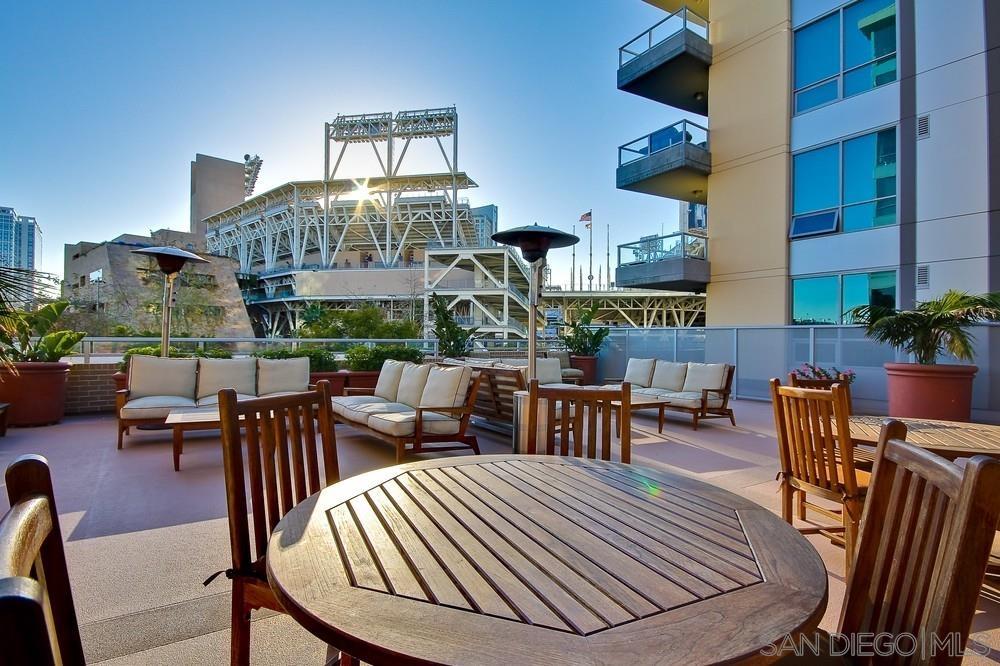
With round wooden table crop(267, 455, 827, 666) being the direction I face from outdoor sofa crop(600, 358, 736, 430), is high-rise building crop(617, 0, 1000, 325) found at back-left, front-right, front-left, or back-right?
back-left

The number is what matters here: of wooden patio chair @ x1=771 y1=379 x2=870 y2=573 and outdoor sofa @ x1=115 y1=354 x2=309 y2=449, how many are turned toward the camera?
1

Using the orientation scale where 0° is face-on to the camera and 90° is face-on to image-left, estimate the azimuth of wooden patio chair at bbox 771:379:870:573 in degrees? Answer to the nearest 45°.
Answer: approximately 225°

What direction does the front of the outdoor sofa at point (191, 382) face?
toward the camera

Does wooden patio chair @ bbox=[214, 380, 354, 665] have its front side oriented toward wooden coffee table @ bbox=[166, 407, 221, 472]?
no

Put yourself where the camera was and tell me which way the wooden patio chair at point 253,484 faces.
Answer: facing the viewer and to the right of the viewer

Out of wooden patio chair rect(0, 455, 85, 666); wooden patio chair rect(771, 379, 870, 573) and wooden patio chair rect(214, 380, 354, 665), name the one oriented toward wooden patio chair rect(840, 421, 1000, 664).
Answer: wooden patio chair rect(214, 380, 354, 665)

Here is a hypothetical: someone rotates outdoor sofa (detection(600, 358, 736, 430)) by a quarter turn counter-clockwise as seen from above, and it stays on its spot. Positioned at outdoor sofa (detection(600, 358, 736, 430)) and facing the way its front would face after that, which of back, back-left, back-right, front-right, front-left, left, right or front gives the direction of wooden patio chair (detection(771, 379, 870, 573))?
front-right

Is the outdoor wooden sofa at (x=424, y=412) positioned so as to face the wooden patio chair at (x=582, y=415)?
no

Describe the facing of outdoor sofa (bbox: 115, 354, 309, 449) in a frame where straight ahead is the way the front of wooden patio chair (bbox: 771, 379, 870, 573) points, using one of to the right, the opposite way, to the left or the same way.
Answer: to the right

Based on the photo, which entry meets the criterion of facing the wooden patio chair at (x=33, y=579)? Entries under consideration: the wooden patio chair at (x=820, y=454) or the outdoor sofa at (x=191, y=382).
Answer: the outdoor sofa

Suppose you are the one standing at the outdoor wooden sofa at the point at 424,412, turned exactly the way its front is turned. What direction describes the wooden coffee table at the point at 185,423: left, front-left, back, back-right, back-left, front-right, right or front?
front-right

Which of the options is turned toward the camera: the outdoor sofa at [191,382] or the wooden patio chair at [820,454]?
the outdoor sofa
